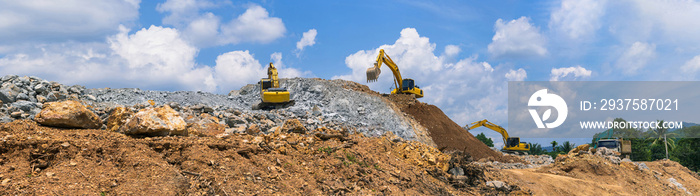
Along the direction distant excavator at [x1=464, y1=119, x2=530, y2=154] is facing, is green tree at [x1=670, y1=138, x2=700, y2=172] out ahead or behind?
behind

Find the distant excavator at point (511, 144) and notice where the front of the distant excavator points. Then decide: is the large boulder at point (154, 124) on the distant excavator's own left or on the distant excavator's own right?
on the distant excavator's own left

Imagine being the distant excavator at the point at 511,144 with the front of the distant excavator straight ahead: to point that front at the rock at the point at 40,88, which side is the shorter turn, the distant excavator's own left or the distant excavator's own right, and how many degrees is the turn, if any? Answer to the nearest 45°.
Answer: approximately 45° to the distant excavator's own left

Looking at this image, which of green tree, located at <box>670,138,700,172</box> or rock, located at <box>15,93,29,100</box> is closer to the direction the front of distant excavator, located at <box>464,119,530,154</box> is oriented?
the rock

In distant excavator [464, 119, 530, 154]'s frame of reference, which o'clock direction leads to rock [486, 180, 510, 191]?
The rock is roughly at 9 o'clock from the distant excavator.

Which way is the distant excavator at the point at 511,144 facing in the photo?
to the viewer's left

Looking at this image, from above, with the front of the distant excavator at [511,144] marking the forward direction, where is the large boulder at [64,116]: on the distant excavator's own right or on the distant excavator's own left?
on the distant excavator's own left

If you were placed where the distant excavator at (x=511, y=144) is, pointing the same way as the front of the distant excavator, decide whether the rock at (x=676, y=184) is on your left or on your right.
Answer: on your left

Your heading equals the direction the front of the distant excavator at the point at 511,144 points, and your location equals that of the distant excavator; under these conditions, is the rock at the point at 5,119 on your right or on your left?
on your left

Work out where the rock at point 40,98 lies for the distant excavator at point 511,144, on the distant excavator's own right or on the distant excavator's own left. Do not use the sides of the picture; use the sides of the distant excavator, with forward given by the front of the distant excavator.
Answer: on the distant excavator's own left

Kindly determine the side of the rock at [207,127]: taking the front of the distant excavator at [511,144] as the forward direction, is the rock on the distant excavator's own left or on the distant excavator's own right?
on the distant excavator's own left
